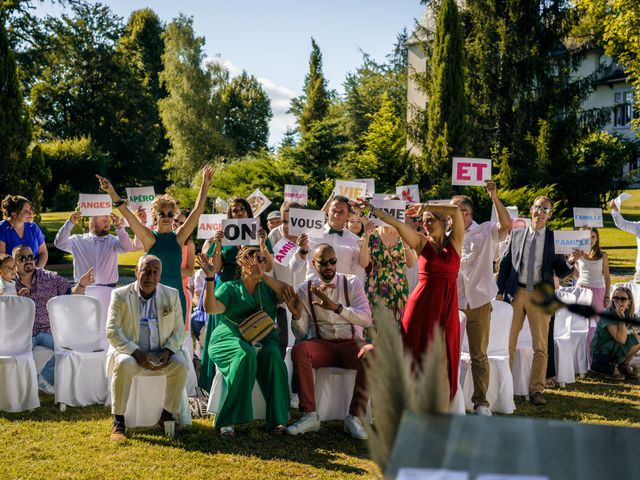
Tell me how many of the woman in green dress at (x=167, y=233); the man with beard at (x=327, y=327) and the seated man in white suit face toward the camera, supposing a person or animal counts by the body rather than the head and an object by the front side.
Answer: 3

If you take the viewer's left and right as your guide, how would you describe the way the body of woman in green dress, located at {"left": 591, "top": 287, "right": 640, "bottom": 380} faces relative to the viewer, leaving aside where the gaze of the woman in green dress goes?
facing the viewer and to the right of the viewer

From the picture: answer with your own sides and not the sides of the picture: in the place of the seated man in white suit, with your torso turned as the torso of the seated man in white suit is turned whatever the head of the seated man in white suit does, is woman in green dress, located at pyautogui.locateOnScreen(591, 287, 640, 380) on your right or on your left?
on your left

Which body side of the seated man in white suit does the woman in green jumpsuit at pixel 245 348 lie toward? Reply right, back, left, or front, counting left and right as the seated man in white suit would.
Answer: left

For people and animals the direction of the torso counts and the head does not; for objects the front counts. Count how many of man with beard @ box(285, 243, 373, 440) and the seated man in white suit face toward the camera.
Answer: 2

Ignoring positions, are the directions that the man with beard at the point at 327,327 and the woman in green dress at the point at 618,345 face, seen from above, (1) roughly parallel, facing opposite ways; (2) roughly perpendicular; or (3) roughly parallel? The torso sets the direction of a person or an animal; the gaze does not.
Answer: roughly parallel

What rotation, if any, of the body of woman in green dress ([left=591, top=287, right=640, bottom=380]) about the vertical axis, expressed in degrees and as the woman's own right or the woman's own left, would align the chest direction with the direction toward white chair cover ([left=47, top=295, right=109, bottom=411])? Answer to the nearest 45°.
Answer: approximately 90° to the woman's own right

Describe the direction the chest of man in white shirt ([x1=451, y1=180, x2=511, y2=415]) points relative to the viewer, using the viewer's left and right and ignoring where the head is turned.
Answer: facing the viewer and to the left of the viewer

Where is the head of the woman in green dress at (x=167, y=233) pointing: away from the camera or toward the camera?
toward the camera

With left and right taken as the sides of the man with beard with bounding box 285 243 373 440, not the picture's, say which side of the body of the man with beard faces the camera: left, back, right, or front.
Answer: front

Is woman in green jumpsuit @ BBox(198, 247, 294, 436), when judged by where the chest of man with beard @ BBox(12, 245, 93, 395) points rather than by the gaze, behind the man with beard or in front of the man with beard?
in front

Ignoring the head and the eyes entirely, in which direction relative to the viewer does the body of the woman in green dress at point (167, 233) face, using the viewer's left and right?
facing the viewer
